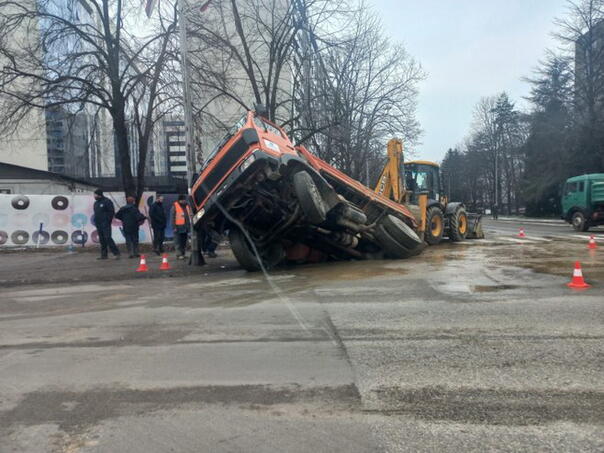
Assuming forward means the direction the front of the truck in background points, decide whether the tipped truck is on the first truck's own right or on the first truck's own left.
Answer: on the first truck's own left

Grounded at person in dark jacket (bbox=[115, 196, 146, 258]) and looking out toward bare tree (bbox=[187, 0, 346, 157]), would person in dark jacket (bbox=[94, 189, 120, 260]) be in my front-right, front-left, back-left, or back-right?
back-left

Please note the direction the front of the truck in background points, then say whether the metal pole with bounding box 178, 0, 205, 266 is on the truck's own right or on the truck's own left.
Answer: on the truck's own left

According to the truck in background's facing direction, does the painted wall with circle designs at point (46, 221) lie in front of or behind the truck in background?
in front

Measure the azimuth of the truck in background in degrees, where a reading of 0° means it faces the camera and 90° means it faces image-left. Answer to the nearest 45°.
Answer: approximately 90°

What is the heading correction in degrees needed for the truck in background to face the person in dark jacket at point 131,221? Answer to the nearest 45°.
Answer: approximately 45° to its left

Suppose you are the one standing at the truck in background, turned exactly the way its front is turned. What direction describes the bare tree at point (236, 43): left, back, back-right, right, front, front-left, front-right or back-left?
front-left

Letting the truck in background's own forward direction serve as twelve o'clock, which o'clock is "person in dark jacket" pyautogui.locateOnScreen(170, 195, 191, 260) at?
The person in dark jacket is roughly at 10 o'clock from the truck in background.
